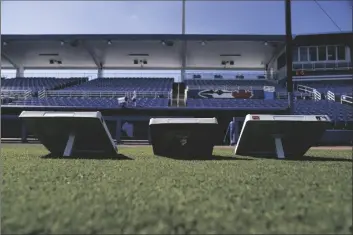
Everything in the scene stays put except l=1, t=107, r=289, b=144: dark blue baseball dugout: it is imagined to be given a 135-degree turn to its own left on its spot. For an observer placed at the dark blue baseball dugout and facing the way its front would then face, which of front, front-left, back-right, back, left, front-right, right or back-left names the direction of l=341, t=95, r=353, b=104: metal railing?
front-right

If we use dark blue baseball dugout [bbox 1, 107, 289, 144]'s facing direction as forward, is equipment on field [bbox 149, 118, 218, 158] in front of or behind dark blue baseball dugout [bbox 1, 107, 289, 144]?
in front

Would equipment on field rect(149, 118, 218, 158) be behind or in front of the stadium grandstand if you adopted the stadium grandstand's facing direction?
in front

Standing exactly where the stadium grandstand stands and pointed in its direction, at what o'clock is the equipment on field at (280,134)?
The equipment on field is roughly at 12 o'clock from the stadium grandstand.

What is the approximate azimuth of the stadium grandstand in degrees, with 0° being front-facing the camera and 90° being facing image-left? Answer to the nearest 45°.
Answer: approximately 0°

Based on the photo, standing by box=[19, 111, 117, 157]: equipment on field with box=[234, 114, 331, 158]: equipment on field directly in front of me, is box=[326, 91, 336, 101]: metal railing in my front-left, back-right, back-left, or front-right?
front-left

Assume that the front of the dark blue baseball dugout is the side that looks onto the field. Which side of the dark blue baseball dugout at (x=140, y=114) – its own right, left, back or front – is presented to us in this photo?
front

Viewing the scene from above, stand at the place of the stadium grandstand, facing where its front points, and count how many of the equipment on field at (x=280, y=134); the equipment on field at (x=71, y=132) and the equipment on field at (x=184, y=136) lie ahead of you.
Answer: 3

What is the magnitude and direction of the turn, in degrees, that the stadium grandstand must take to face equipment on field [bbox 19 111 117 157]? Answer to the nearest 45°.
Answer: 0° — it already faces it

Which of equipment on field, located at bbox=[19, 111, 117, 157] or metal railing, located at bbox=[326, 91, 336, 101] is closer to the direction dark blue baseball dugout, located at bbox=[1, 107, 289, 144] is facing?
the equipment on field

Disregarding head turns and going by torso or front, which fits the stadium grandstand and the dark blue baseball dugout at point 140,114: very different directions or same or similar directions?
same or similar directions
